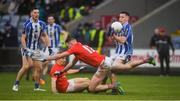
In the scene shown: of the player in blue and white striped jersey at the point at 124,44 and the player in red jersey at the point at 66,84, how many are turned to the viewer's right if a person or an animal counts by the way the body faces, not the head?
1

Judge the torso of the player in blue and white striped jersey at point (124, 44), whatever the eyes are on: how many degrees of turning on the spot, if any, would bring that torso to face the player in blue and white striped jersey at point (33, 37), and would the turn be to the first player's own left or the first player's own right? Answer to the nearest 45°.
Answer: approximately 45° to the first player's own right

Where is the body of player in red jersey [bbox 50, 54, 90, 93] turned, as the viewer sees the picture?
to the viewer's right

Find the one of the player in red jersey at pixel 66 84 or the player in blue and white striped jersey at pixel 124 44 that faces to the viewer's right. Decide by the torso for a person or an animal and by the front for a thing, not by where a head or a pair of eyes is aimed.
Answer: the player in red jersey

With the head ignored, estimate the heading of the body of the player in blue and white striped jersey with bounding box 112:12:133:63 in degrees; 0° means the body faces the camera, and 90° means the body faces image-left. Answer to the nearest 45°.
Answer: approximately 45°

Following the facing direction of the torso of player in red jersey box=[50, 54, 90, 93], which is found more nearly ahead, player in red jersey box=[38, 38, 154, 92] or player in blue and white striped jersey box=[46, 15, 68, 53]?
the player in red jersey
